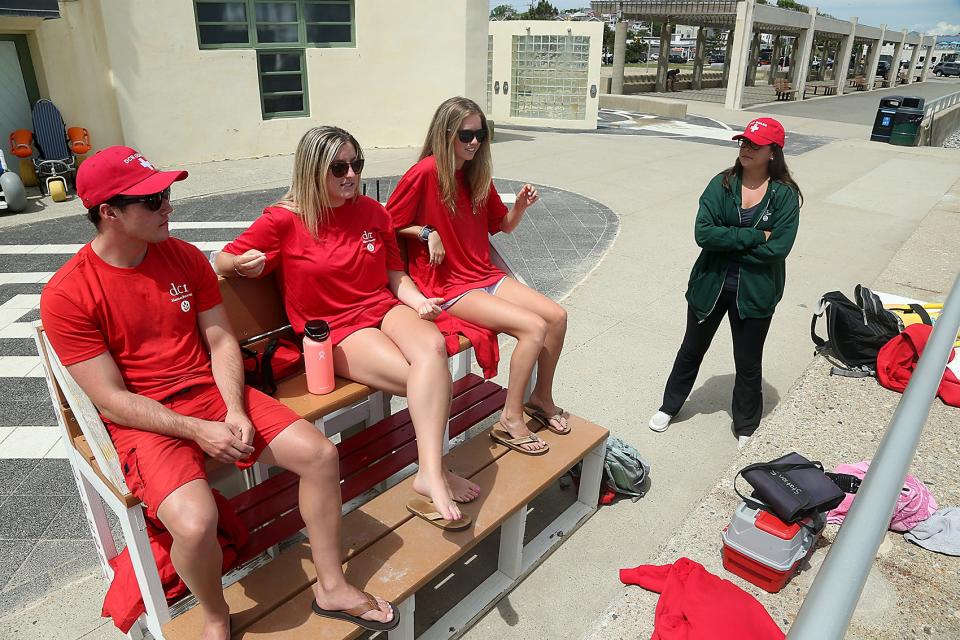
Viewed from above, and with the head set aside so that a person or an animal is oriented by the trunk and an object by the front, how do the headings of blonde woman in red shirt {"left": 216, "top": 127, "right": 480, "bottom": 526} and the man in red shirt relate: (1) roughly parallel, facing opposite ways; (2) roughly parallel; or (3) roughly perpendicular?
roughly parallel

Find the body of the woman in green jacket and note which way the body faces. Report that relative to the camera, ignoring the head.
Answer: toward the camera

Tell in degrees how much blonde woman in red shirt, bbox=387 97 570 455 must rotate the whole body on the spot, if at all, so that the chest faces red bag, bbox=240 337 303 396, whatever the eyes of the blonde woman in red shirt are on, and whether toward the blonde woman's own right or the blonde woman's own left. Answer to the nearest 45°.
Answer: approximately 90° to the blonde woman's own right

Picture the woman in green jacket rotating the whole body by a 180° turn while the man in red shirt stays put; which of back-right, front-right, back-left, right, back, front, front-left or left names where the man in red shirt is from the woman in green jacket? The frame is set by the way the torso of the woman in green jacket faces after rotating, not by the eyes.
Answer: back-left

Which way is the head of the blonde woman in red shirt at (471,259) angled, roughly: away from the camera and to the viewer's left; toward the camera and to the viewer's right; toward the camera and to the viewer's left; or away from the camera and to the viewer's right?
toward the camera and to the viewer's right

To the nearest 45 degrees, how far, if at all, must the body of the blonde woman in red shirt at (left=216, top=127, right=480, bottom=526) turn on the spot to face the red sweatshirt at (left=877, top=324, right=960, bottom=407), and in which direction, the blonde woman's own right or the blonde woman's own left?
approximately 45° to the blonde woman's own left

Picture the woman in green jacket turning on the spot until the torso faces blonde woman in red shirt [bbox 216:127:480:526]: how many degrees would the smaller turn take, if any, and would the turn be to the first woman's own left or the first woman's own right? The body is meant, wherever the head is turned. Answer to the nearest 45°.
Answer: approximately 45° to the first woman's own right

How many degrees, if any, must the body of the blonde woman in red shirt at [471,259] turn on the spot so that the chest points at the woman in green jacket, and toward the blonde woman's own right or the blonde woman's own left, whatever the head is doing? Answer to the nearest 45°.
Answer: approximately 45° to the blonde woman's own left

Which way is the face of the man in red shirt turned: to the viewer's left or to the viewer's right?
to the viewer's right

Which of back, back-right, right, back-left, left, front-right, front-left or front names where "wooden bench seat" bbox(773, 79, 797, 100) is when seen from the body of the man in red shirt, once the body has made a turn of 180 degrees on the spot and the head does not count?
right

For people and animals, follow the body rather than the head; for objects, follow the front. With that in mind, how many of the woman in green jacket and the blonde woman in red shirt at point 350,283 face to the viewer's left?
0

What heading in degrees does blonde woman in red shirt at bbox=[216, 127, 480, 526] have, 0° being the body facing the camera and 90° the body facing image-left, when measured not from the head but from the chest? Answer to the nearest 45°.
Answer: approximately 315°

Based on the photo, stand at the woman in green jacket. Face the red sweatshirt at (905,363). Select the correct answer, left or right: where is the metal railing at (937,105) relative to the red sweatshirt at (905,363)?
left

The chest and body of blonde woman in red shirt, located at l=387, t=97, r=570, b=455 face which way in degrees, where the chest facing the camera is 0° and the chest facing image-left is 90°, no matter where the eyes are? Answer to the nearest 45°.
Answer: approximately 315°

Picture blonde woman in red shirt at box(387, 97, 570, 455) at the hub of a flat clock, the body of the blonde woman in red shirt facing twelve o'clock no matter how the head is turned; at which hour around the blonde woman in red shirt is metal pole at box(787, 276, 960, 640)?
The metal pole is roughly at 1 o'clock from the blonde woman in red shirt.
